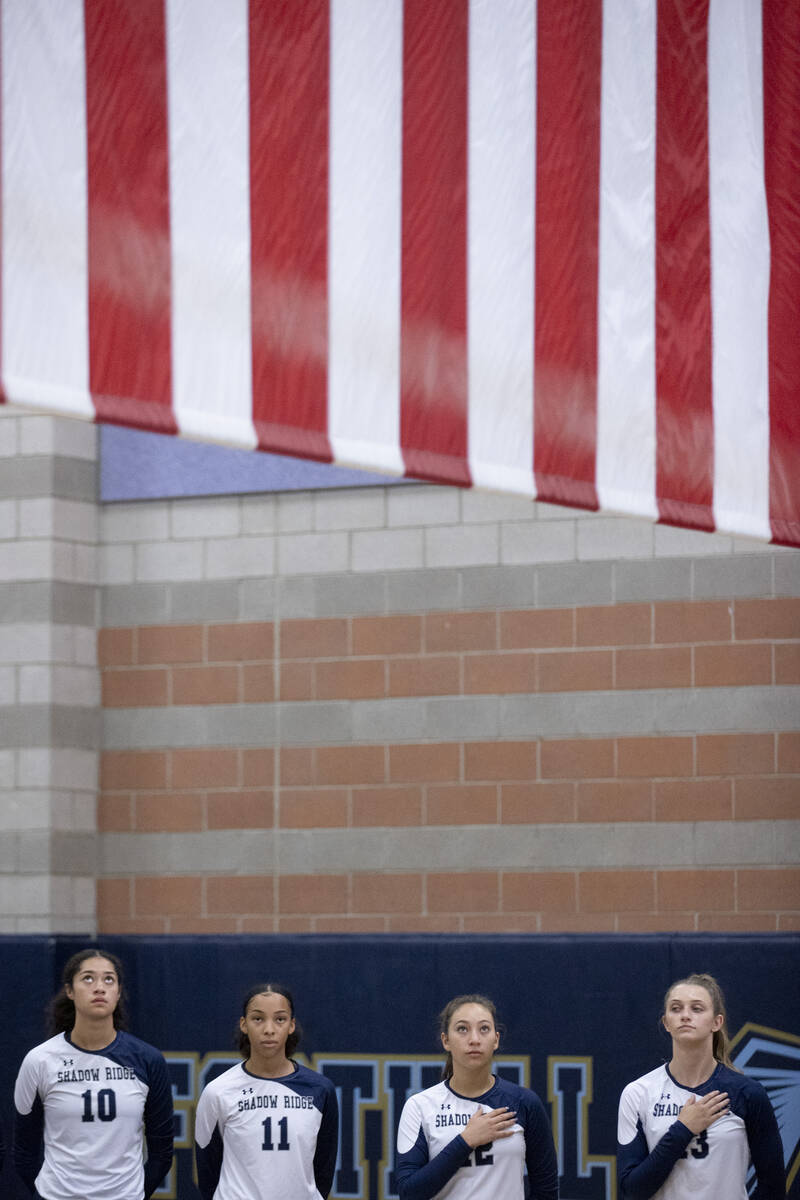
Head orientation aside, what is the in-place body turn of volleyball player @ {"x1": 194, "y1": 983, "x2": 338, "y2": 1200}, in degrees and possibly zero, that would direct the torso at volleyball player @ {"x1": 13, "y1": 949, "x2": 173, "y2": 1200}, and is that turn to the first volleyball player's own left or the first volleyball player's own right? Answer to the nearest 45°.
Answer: approximately 135° to the first volleyball player's own right

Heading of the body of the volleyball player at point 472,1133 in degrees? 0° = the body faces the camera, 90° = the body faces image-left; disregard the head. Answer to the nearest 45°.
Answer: approximately 0°

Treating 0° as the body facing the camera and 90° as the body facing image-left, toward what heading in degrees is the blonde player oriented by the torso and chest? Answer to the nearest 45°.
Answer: approximately 0°

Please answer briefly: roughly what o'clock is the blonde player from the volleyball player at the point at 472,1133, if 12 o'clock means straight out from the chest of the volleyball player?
The blonde player is roughly at 9 o'clock from the volleyball player.
